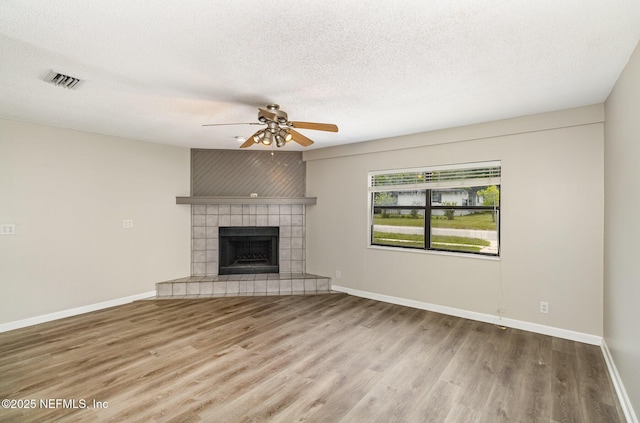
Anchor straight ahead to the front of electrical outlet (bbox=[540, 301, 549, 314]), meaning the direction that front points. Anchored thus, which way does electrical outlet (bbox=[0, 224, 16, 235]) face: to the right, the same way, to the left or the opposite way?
to the left

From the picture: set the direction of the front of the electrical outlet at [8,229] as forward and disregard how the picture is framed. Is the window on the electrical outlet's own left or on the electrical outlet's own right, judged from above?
on the electrical outlet's own left

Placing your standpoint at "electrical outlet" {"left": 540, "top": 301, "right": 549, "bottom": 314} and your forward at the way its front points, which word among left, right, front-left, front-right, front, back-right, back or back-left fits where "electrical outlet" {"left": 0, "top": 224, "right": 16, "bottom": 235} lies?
front-right

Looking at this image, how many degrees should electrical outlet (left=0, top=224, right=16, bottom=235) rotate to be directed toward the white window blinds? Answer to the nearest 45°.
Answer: approximately 45° to its left

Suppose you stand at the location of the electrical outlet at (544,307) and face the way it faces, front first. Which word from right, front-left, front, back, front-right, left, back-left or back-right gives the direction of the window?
right

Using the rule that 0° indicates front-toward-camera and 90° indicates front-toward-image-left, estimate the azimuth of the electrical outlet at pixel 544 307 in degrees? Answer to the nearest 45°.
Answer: approximately 0°
